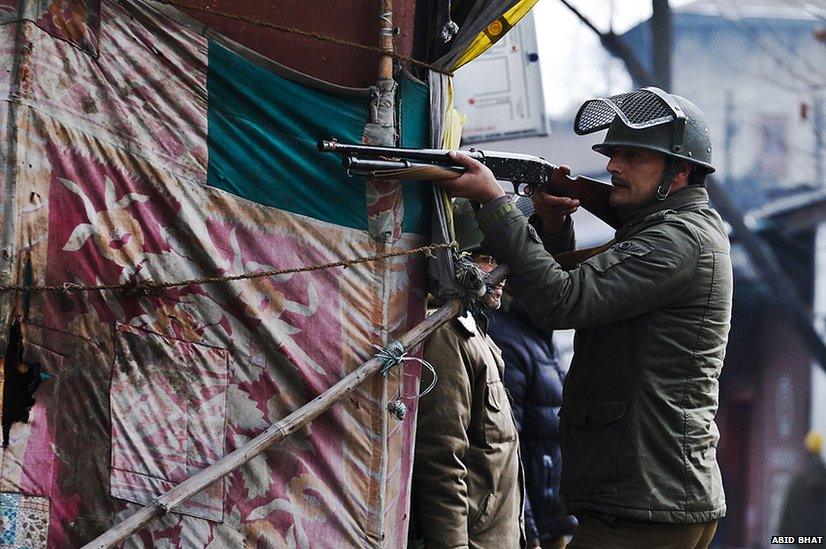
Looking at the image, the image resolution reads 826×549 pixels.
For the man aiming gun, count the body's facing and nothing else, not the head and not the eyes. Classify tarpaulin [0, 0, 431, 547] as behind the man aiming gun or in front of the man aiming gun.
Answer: in front

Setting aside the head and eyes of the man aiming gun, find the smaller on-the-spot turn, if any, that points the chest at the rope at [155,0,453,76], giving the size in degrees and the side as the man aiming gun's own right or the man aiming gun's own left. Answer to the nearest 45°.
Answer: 0° — they already face it

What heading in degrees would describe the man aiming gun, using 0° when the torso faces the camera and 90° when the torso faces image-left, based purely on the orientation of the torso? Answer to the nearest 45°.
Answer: approximately 90°

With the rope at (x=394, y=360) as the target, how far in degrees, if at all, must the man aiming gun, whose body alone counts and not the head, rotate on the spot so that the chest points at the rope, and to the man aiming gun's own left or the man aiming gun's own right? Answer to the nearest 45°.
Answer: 0° — they already face it

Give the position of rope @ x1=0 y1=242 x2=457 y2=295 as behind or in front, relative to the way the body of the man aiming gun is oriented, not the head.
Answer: in front
